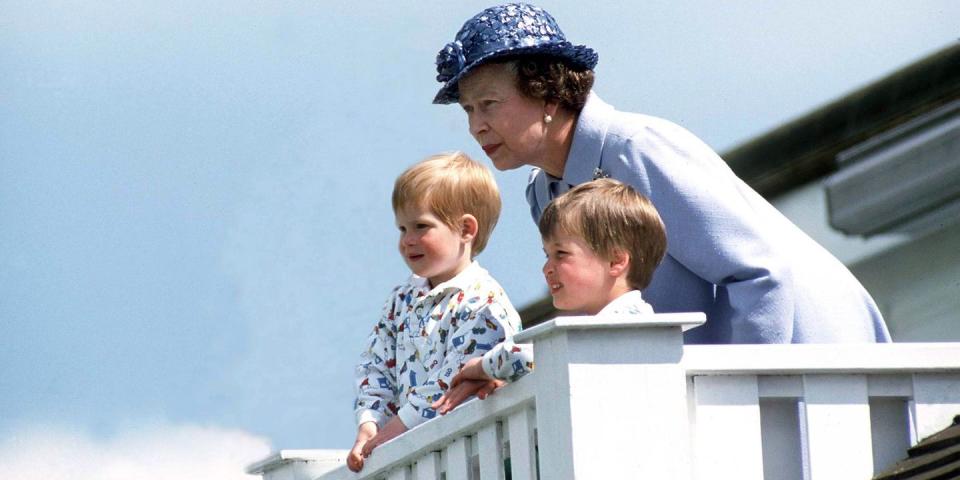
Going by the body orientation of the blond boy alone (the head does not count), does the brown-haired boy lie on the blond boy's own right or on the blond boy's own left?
on the blond boy's own left

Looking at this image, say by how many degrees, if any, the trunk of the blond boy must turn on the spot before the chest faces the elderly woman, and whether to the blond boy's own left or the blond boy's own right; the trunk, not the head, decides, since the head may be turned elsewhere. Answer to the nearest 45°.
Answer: approximately 90° to the blond boy's own left

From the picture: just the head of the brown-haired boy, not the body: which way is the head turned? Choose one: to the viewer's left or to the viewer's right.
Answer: to the viewer's left

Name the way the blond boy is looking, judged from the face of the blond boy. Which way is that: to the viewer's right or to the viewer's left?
to the viewer's left

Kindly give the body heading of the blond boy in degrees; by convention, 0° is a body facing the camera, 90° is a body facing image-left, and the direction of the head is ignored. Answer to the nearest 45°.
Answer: approximately 45°
